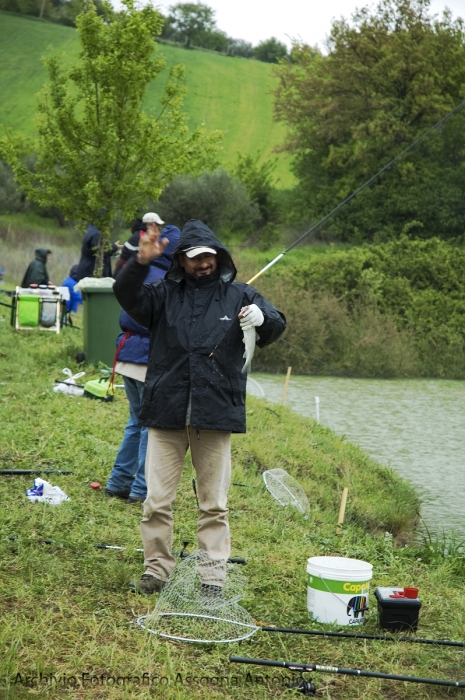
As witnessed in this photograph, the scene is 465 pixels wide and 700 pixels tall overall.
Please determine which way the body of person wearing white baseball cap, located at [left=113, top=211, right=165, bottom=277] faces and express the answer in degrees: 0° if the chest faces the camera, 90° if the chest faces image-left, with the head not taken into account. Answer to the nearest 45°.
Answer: approximately 270°

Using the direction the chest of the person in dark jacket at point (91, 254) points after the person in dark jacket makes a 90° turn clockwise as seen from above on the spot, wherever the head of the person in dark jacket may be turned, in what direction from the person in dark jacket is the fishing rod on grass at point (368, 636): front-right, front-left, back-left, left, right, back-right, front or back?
front

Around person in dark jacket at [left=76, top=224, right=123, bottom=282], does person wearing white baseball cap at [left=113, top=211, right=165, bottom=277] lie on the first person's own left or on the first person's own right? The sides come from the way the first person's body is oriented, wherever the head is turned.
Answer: on the first person's own right

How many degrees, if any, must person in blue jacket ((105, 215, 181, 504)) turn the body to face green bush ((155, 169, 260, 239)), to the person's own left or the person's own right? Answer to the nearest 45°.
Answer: approximately 135° to the person's own right

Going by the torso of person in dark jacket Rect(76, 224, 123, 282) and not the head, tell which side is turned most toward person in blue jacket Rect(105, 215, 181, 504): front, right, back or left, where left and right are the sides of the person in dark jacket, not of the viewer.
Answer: right

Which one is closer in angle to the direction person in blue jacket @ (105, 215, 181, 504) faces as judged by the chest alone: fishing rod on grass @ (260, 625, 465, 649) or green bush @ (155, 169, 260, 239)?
the fishing rod on grass
